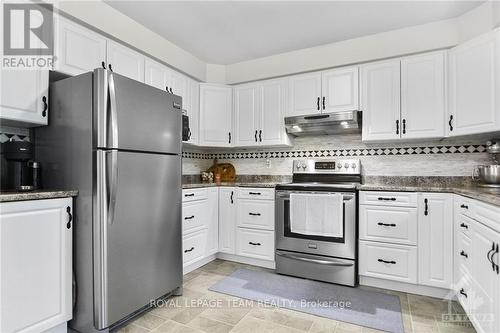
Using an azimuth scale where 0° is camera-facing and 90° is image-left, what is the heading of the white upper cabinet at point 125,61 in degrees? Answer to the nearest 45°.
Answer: approximately 315°

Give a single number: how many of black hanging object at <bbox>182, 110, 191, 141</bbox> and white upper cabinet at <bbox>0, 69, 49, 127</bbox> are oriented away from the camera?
0

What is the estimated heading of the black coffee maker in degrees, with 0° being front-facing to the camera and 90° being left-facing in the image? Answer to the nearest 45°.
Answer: approximately 315°

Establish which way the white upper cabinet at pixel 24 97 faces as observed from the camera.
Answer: facing the viewer and to the right of the viewer

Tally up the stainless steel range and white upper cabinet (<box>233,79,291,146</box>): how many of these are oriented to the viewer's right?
0

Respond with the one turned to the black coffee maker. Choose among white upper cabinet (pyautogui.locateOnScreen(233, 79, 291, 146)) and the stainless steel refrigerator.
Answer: the white upper cabinet

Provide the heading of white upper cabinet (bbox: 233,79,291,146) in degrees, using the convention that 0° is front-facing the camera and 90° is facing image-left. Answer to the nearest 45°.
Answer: approximately 45°

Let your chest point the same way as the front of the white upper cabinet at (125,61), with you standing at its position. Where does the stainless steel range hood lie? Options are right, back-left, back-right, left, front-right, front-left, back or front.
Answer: front-left
